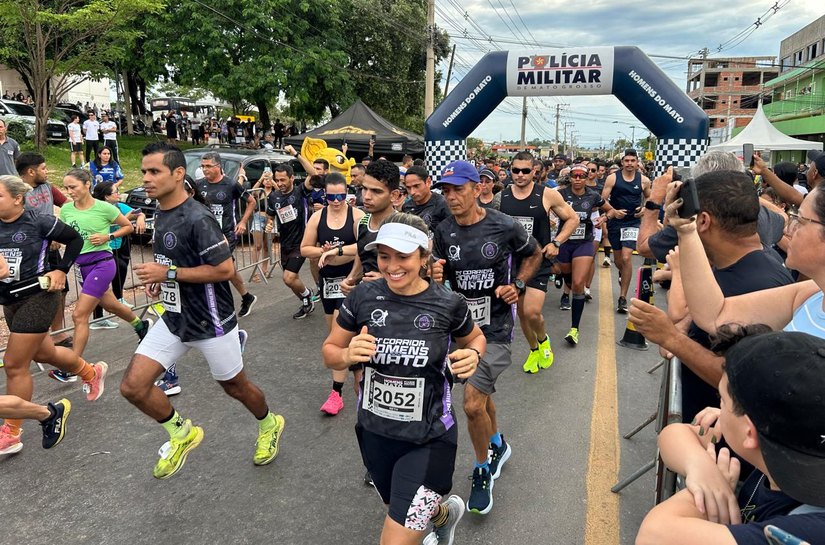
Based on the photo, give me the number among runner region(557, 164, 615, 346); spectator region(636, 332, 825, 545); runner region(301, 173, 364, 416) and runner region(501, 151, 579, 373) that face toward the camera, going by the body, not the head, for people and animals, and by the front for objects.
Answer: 3

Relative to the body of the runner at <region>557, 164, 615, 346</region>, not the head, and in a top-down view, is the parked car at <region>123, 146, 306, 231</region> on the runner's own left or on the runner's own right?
on the runner's own right

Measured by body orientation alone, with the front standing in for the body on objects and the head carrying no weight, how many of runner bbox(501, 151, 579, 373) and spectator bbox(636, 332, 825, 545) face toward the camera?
1

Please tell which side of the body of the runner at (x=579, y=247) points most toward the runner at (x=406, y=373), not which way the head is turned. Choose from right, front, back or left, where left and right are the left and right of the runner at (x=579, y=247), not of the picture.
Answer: front

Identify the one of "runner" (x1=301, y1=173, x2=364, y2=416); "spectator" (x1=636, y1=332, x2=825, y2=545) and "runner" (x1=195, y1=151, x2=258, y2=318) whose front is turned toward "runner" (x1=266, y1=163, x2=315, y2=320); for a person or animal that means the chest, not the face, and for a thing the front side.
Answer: the spectator

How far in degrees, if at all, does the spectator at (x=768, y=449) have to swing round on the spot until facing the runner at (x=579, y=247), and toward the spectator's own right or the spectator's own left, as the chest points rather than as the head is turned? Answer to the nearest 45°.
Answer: approximately 45° to the spectator's own right

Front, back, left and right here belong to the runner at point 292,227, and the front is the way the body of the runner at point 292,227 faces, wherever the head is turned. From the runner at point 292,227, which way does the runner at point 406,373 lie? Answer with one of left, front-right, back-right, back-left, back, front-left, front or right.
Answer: front-left

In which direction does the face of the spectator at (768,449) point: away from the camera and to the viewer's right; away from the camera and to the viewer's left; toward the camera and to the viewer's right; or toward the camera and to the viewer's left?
away from the camera and to the viewer's left

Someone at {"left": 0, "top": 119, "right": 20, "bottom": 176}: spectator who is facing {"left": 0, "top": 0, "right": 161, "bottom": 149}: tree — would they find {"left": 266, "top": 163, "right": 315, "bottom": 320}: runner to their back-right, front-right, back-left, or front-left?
back-right

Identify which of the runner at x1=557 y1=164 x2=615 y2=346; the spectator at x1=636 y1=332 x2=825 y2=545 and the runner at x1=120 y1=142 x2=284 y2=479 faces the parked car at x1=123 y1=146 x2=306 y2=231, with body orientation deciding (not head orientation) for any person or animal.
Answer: the spectator

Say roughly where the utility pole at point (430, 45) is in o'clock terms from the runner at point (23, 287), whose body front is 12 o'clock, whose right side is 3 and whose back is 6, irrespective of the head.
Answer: The utility pole is roughly at 6 o'clock from the runner.
